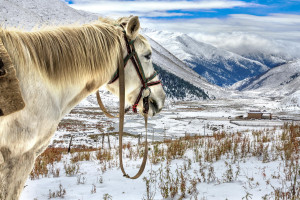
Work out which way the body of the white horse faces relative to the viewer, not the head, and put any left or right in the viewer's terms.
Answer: facing to the right of the viewer
